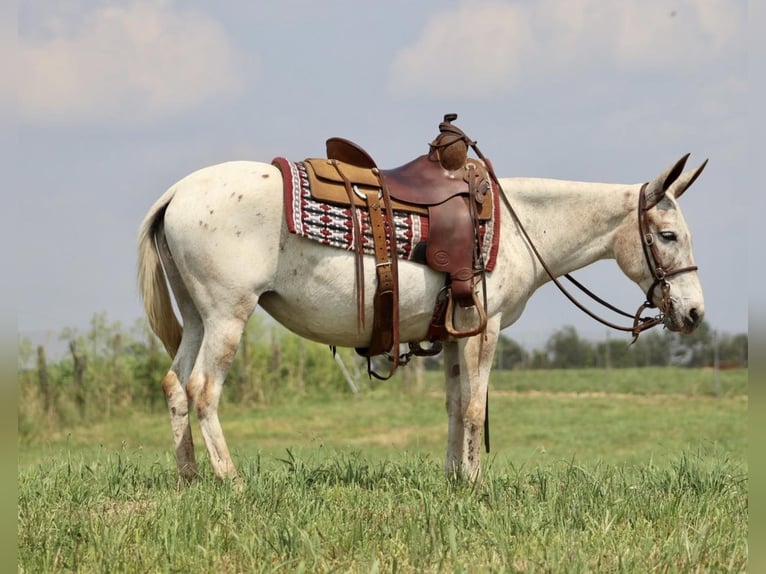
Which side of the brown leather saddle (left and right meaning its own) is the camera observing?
right

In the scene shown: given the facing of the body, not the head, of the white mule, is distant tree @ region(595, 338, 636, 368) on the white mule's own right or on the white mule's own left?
on the white mule's own left

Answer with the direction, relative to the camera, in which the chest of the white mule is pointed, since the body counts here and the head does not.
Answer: to the viewer's right

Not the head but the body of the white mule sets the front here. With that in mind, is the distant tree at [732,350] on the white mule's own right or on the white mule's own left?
on the white mule's own left

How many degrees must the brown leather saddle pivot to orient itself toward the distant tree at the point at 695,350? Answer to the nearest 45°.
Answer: approximately 90° to its left

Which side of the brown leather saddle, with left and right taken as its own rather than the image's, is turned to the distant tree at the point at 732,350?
left
